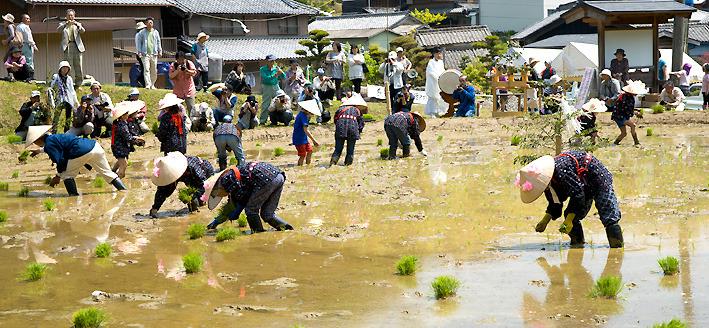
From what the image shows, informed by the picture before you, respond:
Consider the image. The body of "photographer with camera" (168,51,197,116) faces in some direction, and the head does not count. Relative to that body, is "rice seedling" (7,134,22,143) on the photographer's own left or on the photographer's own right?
on the photographer's own right

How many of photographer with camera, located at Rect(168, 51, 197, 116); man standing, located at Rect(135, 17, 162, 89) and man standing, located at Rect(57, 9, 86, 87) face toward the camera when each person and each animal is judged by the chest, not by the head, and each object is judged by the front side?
3

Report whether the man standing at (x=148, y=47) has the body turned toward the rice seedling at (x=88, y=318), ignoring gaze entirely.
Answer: yes

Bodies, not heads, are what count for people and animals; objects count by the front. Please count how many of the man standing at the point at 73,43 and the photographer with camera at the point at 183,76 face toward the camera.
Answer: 2

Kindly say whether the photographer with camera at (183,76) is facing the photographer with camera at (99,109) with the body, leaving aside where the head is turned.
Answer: no

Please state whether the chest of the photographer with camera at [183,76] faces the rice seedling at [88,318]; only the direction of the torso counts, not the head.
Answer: yes

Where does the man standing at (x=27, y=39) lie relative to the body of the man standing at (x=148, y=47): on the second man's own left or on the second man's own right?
on the second man's own right

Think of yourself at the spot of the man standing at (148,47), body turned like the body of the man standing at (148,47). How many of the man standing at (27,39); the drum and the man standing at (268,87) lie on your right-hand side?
1

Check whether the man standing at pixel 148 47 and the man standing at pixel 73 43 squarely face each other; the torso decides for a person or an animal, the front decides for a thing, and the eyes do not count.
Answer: no

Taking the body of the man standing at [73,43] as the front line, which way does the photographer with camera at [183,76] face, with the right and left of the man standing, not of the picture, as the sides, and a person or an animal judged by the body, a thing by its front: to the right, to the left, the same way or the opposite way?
the same way

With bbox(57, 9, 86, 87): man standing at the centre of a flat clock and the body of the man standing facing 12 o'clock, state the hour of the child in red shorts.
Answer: The child in red shorts is roughly at 11 o'clock from the man standing.

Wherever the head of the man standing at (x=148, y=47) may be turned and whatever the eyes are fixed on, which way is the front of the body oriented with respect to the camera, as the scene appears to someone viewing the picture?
toward the camera

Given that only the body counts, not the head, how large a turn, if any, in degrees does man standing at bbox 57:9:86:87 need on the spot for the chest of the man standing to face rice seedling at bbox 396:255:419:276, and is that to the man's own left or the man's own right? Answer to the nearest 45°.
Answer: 0° — they already face it

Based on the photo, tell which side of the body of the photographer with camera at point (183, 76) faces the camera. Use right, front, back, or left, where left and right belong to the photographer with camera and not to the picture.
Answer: front

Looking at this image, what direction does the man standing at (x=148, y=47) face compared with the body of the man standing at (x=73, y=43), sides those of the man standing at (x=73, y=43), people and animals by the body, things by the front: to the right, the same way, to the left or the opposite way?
the same way

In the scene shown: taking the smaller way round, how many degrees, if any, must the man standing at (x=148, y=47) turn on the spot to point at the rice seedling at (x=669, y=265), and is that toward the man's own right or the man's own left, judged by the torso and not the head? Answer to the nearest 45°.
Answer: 0° — they already face it

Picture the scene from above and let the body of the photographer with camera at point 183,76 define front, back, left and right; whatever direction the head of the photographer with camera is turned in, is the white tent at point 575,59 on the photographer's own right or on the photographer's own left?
on the photographer's own left

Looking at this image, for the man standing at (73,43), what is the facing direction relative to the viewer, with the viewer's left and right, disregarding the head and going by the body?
facing the viewer

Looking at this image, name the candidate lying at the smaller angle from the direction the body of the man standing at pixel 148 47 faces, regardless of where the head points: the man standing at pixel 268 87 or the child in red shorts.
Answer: the child in red shorts

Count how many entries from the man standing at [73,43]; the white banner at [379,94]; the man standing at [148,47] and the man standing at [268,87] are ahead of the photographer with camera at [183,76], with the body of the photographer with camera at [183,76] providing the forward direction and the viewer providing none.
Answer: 0

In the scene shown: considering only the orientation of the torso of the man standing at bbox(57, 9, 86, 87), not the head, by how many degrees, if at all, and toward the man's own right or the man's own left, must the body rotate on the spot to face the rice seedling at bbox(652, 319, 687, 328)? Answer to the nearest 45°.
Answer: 0° — they already face it

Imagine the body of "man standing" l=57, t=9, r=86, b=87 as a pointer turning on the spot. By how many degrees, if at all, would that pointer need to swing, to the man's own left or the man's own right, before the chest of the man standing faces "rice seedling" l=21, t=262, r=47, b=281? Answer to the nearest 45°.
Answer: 0° — they already face it
